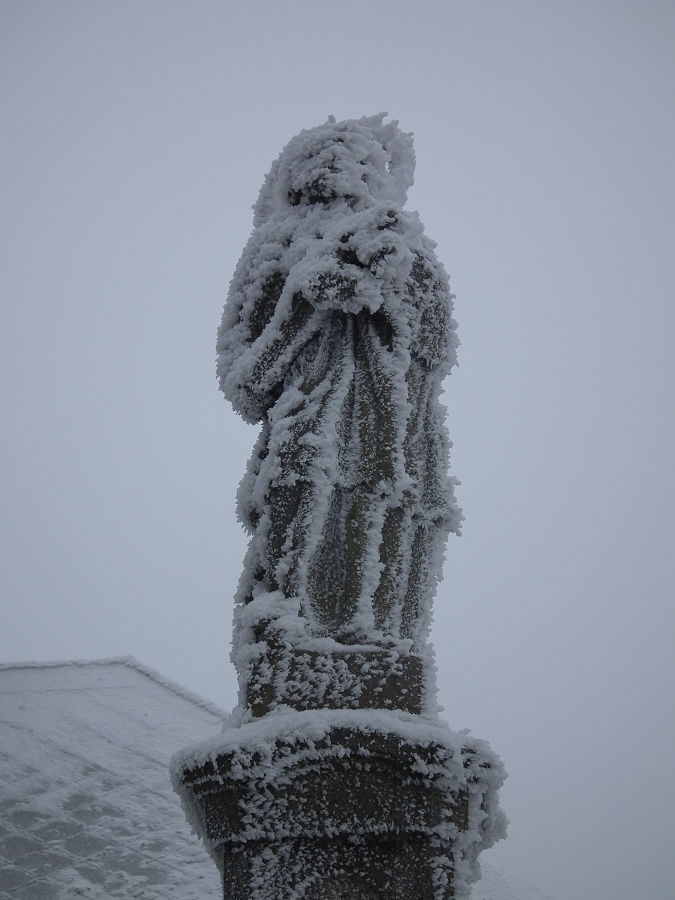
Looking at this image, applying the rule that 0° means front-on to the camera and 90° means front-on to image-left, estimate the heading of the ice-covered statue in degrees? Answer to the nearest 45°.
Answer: approximately 0°
